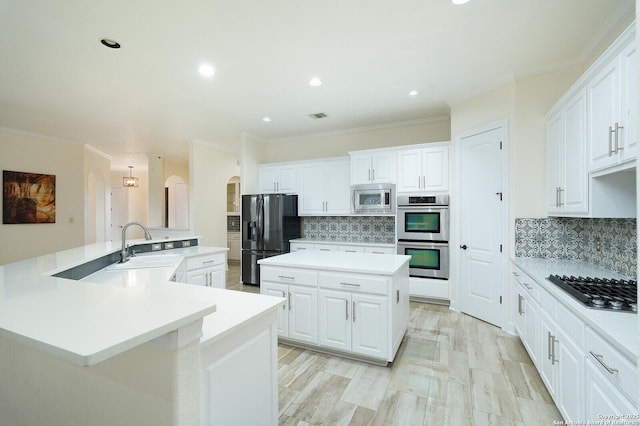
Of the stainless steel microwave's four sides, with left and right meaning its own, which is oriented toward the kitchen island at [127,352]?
front

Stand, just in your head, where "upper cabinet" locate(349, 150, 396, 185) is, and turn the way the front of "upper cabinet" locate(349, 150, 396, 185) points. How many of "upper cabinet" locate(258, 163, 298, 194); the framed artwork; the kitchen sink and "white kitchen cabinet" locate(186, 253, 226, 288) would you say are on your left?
0

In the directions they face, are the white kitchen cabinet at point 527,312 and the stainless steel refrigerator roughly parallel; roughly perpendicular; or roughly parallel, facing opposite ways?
roughly perpendicular

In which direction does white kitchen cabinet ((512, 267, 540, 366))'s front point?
to the viewer's left

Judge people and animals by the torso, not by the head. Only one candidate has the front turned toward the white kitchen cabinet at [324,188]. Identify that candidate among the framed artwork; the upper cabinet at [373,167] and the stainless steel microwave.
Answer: the framed artwork

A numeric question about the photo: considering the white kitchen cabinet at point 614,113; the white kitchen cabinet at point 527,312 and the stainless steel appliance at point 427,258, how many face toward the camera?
1

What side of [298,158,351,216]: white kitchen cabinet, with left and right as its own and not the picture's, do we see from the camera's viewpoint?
front

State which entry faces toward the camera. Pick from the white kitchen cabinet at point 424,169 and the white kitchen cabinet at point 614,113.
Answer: the white kitchen cabinet at point 424,169

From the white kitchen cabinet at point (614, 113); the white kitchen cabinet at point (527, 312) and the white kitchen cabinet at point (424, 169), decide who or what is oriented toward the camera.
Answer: the white kitchen cabinet at point (424, 169)

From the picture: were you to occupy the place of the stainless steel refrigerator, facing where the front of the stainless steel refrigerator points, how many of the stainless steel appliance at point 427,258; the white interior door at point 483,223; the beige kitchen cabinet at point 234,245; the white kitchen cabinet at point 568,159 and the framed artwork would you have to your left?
3

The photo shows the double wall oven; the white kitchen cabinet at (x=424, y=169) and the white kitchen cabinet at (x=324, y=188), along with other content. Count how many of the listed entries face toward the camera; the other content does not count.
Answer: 3

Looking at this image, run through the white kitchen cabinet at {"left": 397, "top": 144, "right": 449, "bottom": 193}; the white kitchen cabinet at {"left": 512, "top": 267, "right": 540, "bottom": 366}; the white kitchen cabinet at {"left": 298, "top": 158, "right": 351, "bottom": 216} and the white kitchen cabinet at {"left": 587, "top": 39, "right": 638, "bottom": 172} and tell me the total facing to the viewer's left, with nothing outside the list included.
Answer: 2

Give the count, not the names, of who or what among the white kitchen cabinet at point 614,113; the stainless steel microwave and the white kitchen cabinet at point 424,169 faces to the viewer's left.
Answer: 1

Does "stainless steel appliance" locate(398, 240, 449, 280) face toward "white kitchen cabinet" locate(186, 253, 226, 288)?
no

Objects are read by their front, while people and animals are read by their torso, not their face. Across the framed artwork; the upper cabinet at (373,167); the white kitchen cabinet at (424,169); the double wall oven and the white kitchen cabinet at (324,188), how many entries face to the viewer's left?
0

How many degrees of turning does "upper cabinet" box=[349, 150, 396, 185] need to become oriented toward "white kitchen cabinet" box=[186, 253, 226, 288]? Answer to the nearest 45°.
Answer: approximately 45° to its right

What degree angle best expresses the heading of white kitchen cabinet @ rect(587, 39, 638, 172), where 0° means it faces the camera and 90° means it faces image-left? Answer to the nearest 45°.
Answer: approximately 90°

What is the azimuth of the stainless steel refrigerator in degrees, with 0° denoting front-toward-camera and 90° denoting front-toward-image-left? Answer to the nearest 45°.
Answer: approximately 45°

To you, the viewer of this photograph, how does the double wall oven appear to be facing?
facing the viewer
